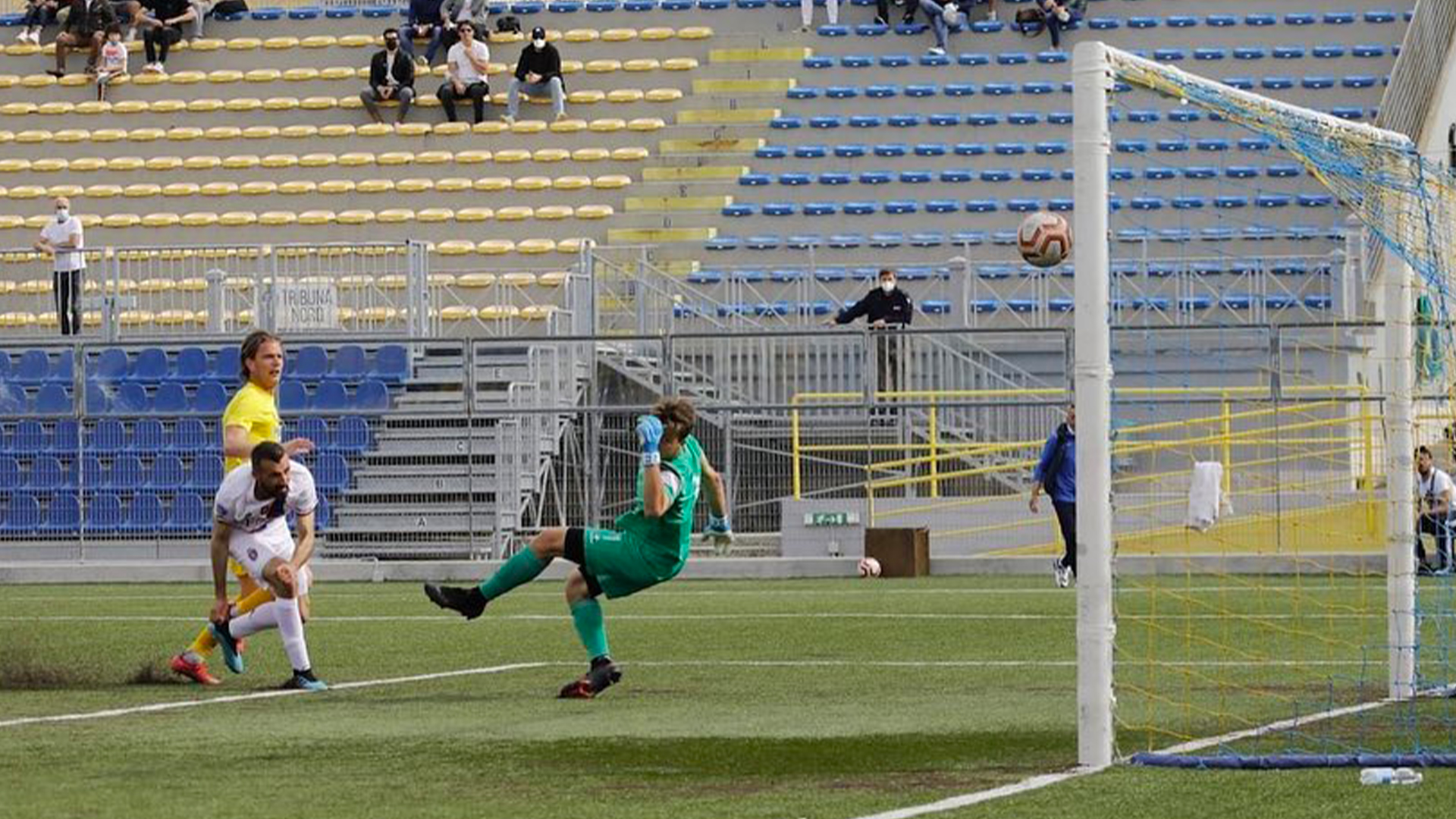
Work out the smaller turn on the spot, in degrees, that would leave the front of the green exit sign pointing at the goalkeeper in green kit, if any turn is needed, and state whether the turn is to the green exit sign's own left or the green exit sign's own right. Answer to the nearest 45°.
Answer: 0° — it already faces them

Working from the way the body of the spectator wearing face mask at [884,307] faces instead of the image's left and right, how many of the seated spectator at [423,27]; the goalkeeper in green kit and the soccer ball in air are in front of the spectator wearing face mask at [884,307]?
2

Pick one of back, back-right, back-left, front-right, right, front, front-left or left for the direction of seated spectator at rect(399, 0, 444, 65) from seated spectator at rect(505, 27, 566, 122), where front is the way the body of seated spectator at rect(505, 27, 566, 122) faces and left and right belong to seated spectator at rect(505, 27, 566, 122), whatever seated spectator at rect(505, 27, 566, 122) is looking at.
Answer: back-right

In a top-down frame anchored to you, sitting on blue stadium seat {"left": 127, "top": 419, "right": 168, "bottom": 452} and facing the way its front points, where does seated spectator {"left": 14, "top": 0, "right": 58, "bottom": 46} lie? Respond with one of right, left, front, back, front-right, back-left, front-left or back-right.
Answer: back

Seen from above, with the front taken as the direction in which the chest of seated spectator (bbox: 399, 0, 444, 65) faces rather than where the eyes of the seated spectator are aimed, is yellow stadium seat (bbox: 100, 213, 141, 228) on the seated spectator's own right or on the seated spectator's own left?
on the seated spectator's own right

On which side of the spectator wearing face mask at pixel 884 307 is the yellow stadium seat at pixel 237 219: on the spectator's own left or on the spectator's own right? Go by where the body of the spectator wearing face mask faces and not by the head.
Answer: on the spectator's own right

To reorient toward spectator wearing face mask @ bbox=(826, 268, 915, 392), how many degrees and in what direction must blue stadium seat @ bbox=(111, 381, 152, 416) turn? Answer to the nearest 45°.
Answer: approximately 90° to its left

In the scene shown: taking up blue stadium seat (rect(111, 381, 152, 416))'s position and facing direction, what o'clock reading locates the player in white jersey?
The player in white jersey is roughly at 12 o'clock from the blue stadium seat.
